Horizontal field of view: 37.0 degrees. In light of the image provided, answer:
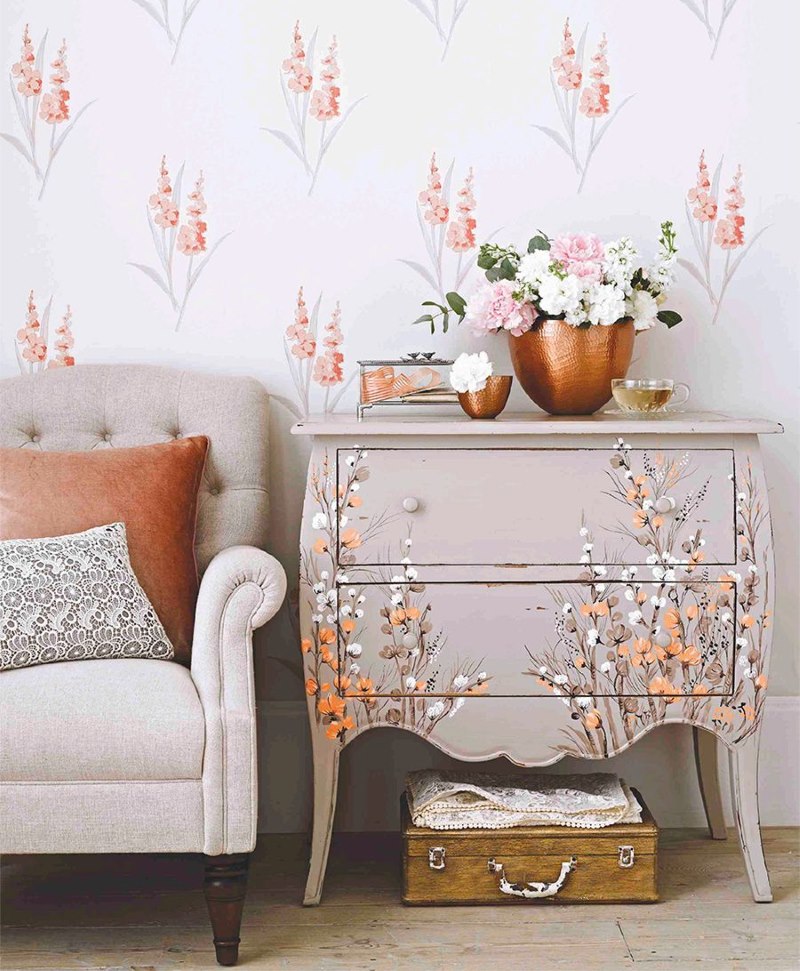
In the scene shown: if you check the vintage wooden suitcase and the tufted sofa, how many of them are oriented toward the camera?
2

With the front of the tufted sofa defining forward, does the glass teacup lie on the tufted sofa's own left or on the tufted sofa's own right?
on the tufted sofa's own left

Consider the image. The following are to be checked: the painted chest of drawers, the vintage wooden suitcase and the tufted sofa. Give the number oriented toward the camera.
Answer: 3

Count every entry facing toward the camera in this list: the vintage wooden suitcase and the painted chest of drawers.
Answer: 2

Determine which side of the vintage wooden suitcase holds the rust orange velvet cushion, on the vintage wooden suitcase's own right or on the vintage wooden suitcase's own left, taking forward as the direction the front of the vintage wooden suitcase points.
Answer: on the vintage wooden suitcase's own right

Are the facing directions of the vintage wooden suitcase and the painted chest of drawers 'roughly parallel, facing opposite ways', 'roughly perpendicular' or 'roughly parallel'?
roughly parallel

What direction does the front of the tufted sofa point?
toward the camera

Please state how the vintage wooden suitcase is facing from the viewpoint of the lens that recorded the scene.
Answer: facing the viewer

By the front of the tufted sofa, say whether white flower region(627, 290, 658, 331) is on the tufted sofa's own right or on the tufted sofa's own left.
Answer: on the tufted sofa's own left

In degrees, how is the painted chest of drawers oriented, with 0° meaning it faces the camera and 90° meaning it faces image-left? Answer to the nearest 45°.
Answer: approximately 0°

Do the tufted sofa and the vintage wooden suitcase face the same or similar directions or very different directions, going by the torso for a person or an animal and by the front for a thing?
same or similar directions

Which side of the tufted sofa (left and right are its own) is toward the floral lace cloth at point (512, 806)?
left
